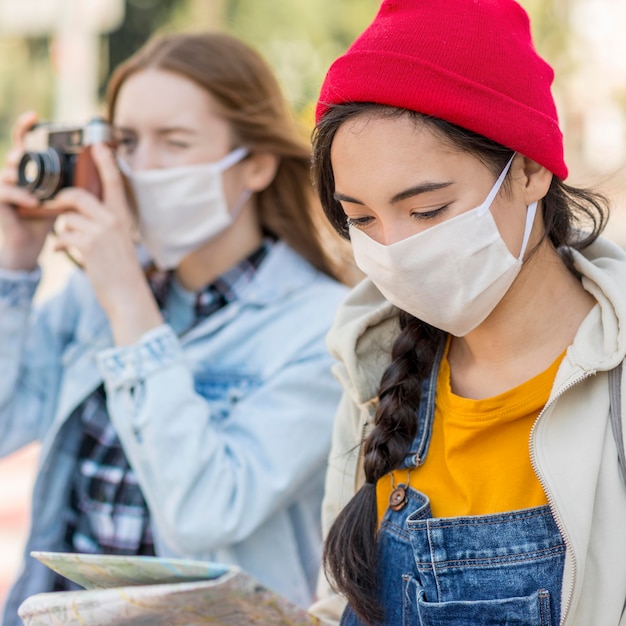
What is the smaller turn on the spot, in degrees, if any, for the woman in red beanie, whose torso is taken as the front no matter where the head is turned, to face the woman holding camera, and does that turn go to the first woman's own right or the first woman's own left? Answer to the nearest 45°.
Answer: approximately 90° to the first woman's own right

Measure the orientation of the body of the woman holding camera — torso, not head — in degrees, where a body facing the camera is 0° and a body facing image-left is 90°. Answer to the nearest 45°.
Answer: approximately 45°

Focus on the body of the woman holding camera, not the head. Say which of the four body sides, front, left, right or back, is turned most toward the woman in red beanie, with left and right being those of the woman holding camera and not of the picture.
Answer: left

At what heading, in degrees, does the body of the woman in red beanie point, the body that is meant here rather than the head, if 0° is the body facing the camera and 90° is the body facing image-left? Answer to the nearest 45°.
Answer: approximately 45°
